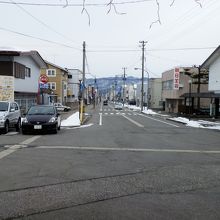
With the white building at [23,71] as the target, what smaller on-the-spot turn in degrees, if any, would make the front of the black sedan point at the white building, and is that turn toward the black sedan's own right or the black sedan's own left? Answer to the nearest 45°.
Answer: approximately 180°

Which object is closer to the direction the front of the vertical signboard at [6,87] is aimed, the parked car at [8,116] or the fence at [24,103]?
the parked car

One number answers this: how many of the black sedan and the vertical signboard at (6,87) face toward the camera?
2

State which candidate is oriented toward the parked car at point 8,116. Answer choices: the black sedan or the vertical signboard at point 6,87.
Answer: the vertical signboard

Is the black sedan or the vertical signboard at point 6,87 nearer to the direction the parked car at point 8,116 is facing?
the black sedan

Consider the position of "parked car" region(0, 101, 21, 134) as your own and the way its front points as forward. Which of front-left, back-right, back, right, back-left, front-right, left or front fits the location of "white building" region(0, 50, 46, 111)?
back-right

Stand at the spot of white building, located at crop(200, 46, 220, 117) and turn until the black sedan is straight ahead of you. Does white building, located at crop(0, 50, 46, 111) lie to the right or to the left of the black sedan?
right

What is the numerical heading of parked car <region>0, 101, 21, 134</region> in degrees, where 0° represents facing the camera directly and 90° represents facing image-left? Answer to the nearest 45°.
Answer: approximately 45°
